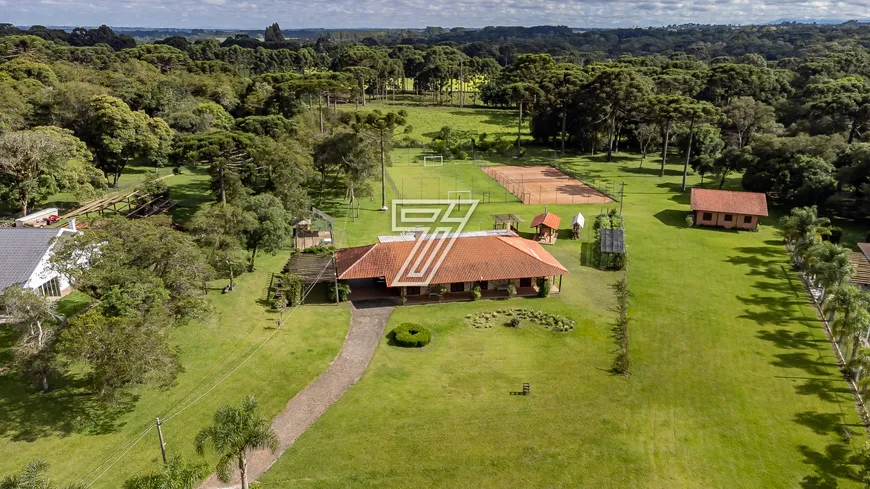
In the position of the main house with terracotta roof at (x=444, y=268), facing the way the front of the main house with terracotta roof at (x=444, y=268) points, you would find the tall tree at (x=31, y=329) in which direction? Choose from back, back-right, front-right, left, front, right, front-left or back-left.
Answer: front-right

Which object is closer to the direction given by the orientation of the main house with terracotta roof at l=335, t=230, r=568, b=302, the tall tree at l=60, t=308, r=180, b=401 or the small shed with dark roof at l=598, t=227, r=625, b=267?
the tall tree

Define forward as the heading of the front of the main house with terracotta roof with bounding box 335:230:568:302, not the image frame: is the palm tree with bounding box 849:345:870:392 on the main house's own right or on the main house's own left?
on the main house's own left

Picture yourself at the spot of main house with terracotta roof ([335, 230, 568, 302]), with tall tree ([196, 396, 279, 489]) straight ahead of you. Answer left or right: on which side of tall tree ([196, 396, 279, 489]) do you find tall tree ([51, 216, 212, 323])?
right

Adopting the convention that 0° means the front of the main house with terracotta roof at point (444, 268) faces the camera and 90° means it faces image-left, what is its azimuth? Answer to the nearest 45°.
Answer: approximately 0°

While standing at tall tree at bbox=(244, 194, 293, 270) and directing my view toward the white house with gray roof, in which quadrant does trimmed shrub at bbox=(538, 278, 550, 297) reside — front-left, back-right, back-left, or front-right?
back-left

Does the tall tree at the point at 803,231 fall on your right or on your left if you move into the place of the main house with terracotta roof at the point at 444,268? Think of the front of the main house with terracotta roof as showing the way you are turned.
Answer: on your left

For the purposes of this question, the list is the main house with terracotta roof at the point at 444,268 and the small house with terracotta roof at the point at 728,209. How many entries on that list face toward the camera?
2

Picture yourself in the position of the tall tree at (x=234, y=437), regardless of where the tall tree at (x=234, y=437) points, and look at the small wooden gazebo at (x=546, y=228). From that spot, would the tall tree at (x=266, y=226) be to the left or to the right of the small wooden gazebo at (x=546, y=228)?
left
